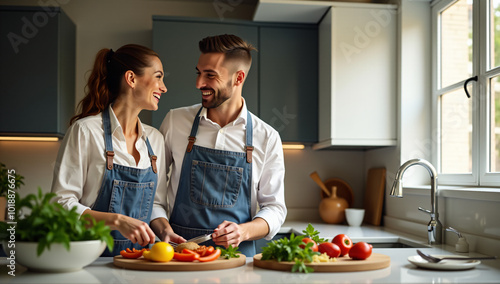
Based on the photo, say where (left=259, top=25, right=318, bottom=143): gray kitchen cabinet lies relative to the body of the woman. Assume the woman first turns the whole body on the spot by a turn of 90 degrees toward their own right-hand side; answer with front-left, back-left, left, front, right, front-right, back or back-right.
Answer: back

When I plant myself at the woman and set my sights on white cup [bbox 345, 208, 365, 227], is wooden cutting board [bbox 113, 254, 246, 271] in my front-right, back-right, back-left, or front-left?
back-right

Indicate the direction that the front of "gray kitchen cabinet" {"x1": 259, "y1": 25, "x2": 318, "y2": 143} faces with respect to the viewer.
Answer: facing the viewer

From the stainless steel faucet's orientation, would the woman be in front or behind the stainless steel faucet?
in front

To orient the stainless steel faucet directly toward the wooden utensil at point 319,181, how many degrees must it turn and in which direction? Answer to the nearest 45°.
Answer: approximately 45° to its right

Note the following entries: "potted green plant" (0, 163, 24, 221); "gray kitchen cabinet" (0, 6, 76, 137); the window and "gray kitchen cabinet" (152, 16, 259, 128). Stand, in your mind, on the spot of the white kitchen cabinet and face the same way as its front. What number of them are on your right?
3

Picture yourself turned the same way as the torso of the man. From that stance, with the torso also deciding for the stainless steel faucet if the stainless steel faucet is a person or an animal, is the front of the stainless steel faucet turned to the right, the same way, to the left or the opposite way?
to the right

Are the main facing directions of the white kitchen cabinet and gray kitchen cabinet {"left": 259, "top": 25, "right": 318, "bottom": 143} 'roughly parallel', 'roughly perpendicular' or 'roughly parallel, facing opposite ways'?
roughly parallel

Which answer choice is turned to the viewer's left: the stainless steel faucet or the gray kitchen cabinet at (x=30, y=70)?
the stainless steel faucet

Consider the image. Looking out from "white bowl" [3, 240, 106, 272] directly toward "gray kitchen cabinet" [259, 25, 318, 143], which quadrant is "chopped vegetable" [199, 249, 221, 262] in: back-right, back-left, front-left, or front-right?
front-right

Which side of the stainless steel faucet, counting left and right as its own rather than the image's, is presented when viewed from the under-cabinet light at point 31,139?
front

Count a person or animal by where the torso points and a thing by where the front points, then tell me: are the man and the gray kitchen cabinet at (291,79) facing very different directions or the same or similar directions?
same or similar directions

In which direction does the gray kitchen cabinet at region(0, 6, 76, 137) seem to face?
toward the camera

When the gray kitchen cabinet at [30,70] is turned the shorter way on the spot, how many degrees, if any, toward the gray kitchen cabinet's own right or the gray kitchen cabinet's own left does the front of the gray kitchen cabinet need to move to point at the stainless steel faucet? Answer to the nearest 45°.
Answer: approximately 45° to the gray kitchen cabinet's own left

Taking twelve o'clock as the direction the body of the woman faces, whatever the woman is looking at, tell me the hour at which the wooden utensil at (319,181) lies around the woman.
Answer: The wooden utensil is roughly at 9 o'clock from the woman.

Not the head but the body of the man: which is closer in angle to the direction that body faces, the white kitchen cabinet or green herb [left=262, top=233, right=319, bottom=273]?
the green herb
